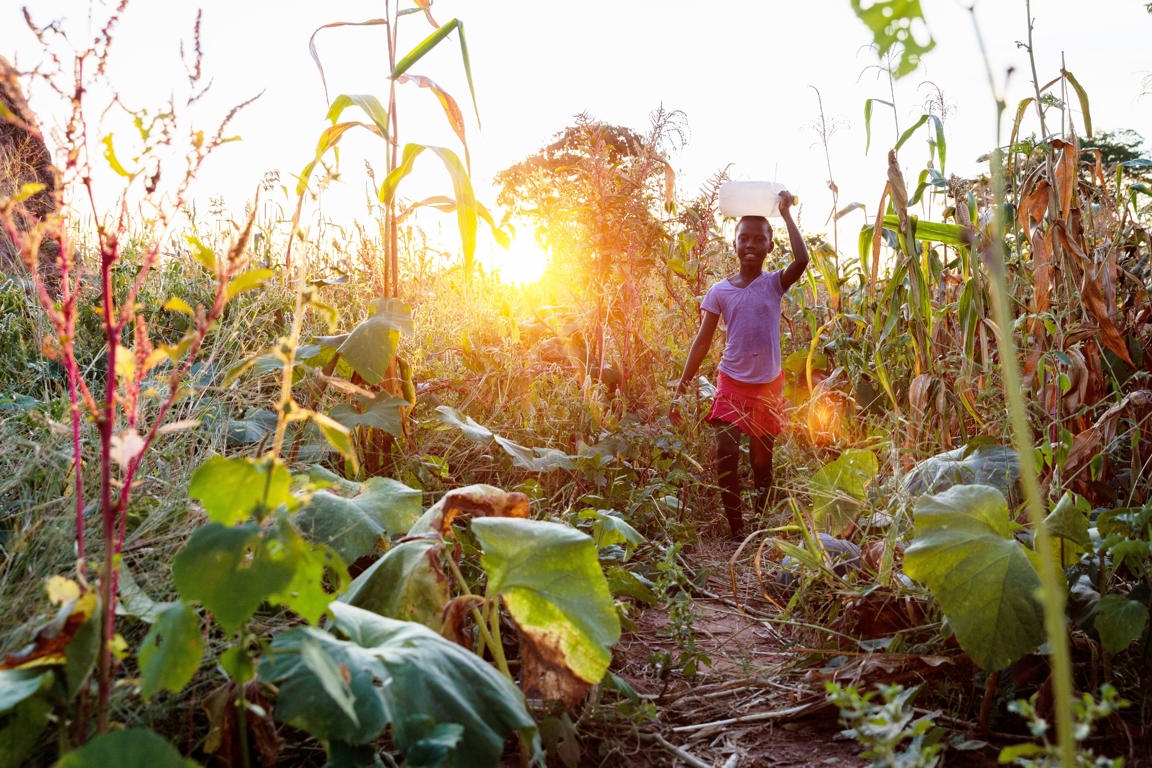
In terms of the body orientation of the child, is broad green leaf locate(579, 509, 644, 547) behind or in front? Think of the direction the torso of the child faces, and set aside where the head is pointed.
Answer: in front

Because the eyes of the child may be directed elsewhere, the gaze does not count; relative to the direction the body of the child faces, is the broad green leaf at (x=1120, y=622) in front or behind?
in front

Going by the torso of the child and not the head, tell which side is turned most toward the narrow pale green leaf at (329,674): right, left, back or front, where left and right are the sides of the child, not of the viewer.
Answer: front

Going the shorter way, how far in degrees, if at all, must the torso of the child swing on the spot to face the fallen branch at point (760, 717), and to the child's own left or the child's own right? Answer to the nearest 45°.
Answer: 0° — they already face it

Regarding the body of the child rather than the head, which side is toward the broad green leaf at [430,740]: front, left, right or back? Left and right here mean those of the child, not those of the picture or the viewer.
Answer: front

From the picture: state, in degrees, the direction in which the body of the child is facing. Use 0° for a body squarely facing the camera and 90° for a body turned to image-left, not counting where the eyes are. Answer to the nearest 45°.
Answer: approximately 0°
